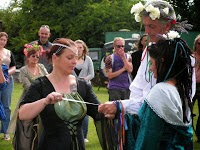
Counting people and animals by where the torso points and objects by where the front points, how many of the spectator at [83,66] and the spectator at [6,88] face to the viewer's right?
0

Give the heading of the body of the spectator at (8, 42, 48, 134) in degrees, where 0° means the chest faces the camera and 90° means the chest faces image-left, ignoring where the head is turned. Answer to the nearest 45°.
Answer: approximately 315°

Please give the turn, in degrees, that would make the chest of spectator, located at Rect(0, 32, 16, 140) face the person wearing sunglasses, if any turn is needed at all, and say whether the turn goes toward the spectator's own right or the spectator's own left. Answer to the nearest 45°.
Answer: approximately 90° to the spectator's own left

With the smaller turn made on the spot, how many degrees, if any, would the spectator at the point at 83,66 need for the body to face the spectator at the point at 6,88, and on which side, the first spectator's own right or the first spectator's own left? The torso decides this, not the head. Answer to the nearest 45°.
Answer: approximately 45° to the first spectator's own right

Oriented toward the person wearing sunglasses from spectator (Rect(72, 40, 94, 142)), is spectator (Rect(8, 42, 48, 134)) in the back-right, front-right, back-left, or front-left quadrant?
back-right

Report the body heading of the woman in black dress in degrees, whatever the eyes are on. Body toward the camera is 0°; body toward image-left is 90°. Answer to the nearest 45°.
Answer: approximately 315°

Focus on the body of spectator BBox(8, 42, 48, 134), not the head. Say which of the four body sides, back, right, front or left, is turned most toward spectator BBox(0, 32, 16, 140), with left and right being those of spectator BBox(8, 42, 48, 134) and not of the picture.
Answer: right

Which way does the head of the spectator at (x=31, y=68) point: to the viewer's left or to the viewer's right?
to the viewer's right

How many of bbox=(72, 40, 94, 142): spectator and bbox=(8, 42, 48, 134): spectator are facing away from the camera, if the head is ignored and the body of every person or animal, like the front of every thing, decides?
0

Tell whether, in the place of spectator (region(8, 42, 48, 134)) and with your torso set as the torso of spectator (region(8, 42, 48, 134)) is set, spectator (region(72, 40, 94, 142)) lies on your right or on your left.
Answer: on your left

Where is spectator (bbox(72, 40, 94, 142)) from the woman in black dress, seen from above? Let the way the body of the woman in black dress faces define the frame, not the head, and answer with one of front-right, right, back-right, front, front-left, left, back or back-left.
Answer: back-left
